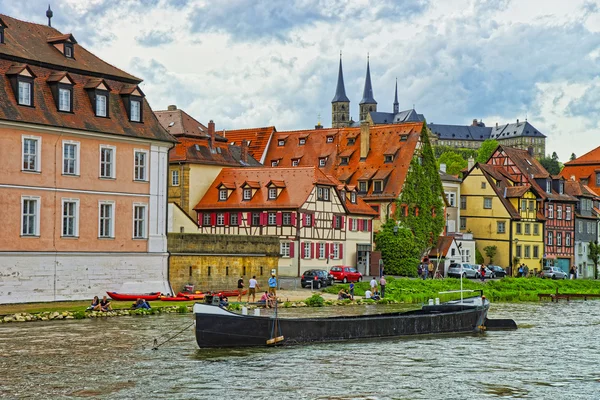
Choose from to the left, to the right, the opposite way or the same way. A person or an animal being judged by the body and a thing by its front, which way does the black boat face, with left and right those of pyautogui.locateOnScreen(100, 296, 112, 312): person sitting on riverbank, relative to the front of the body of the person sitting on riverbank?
to the right

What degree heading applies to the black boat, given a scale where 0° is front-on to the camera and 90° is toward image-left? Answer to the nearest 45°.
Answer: approximately 90°

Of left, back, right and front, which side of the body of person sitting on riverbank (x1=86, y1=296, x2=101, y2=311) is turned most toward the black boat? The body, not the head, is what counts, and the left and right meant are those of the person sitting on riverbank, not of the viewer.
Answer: left

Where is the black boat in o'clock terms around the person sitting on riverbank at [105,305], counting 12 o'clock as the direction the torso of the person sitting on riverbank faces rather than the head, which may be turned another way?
The black boat is roughly at 11 o'clock from the person sitting on riverbank.

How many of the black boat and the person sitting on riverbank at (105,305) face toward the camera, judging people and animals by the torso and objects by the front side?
1
